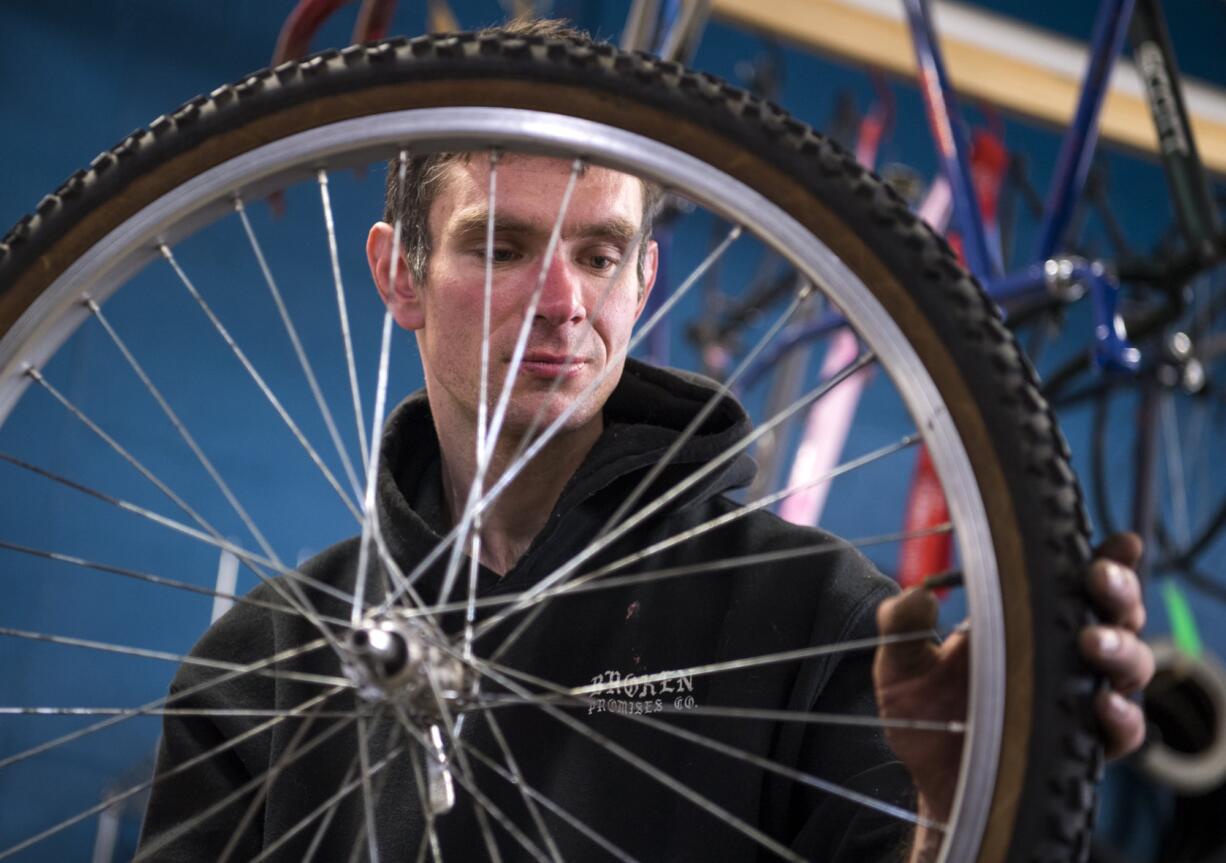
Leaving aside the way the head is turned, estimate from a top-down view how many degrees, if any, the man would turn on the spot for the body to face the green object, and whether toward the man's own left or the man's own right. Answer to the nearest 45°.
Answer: approximately 135° to the man's own left

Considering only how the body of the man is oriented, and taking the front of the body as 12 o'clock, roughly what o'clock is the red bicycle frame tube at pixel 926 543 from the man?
The red bicycle frame tube is roughly at 7 o'clock from the man.

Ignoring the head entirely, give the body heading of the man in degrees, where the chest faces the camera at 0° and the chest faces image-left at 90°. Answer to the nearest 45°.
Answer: approximately 0°

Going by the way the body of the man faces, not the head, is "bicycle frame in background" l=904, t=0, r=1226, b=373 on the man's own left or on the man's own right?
on the man's own left

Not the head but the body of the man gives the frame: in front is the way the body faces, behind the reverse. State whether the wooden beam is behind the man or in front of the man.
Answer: behind
